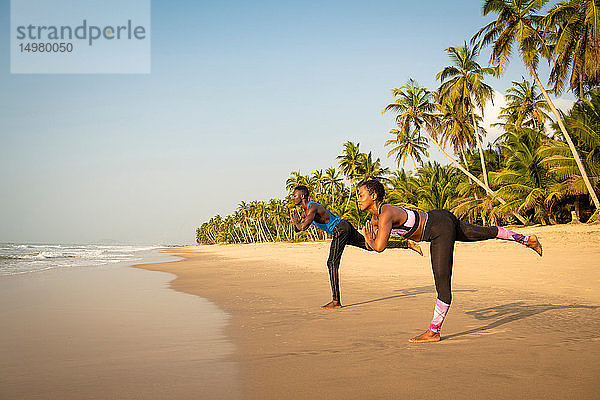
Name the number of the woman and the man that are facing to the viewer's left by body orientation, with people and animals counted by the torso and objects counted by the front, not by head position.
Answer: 2

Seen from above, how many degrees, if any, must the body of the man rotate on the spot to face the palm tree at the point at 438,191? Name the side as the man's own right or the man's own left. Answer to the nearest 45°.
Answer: approximately 90° to the man's own right

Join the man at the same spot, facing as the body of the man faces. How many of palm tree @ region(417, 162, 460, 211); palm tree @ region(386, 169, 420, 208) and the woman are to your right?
2

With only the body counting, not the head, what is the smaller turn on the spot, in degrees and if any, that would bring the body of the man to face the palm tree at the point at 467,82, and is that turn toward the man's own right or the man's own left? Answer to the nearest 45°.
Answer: approximately 90° to the man's own right

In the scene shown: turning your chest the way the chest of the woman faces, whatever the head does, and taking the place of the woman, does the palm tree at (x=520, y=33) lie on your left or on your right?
on your right

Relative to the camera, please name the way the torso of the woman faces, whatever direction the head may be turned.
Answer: to the viewer's left

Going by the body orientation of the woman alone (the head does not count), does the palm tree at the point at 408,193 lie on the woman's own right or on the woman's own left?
on the woman's own right

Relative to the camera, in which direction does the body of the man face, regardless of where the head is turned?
to the viewer's left

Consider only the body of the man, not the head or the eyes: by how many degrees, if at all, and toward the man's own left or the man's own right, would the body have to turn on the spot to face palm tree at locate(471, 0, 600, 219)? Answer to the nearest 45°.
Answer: approximately 135° to the man's own right

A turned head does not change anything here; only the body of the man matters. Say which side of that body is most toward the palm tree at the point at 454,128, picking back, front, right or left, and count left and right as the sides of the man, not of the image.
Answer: right
